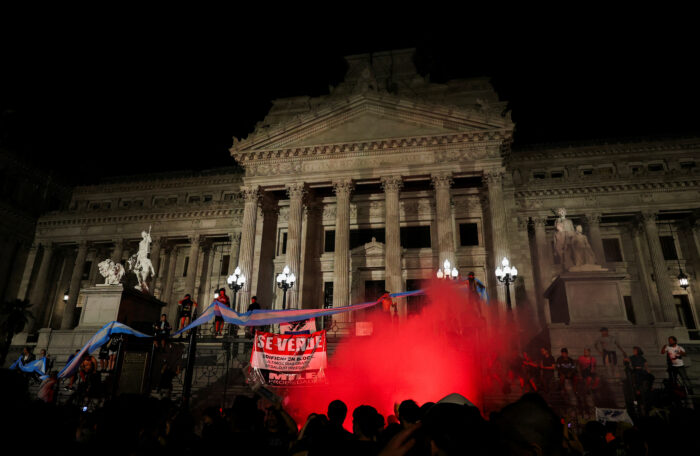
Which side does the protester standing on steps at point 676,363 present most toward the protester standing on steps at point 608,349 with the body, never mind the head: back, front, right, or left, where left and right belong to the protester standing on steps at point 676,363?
right

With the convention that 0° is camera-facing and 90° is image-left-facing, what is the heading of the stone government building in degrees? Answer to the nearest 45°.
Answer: approximately 0°

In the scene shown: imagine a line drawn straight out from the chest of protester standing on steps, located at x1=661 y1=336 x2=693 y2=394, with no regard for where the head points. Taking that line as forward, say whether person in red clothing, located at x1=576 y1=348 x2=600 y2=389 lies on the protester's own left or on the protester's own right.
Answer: on the protester's own right

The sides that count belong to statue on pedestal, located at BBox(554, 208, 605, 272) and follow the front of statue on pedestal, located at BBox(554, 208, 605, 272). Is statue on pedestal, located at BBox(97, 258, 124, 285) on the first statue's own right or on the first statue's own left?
on the first statue's own right

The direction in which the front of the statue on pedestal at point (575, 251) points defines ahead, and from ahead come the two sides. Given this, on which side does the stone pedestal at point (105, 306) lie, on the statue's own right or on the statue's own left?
on the statue's own right

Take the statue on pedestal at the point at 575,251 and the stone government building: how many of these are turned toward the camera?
2

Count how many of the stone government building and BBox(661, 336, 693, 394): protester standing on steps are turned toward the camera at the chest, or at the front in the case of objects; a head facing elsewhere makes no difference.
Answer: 2
